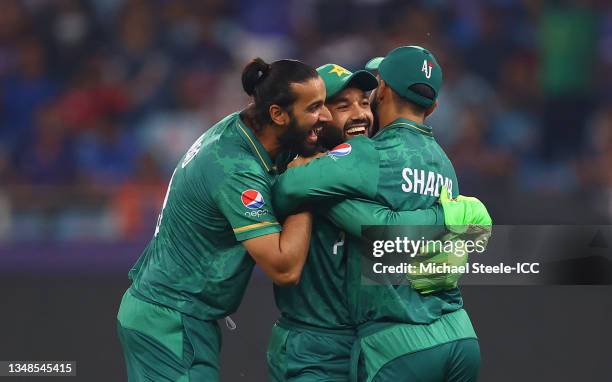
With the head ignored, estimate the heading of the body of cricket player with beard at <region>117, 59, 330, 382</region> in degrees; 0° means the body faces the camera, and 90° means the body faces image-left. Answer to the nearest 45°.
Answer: approximately 270°
